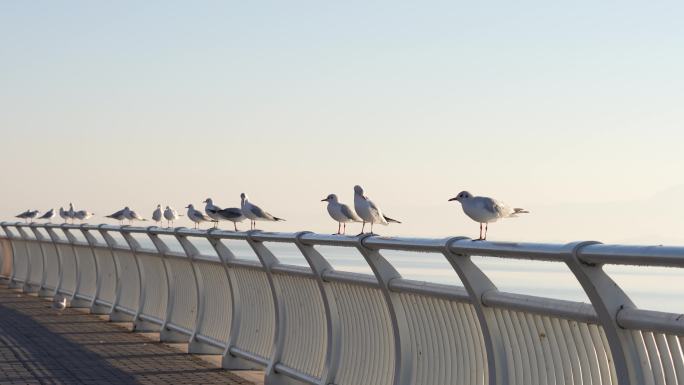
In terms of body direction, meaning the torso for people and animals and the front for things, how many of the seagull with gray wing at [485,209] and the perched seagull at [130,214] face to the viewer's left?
2

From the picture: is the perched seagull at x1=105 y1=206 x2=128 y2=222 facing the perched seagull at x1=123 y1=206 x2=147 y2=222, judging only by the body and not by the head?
no

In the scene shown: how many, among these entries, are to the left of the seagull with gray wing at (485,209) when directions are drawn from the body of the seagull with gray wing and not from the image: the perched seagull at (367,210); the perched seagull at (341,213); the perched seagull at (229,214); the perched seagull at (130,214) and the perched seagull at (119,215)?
0

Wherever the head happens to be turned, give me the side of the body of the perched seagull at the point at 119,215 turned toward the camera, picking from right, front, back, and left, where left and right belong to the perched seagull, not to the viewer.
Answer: right

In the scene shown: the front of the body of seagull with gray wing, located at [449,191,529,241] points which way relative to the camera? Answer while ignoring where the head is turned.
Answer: to the viewer's left

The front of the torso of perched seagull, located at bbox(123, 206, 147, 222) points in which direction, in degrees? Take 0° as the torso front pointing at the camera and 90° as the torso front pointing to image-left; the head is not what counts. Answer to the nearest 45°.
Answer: approximately 90°
